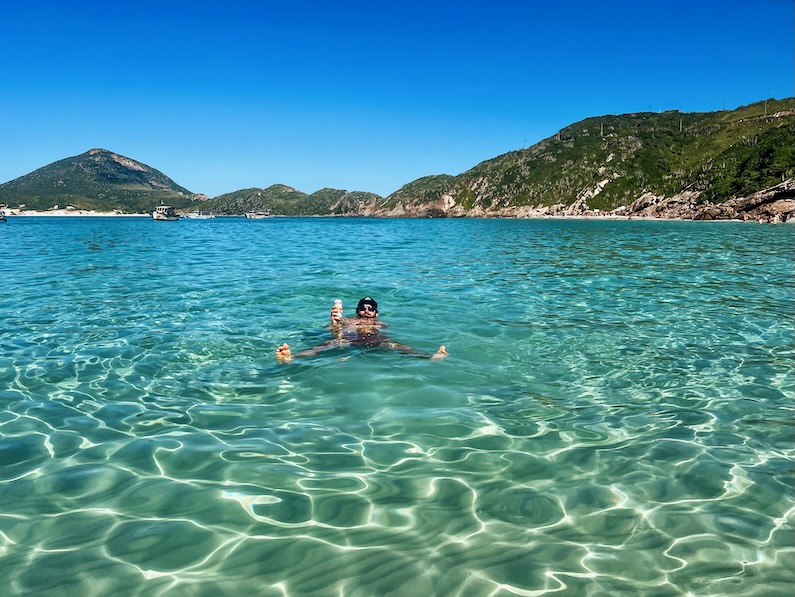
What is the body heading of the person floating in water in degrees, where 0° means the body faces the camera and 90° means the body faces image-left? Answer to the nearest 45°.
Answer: approximately 0°
